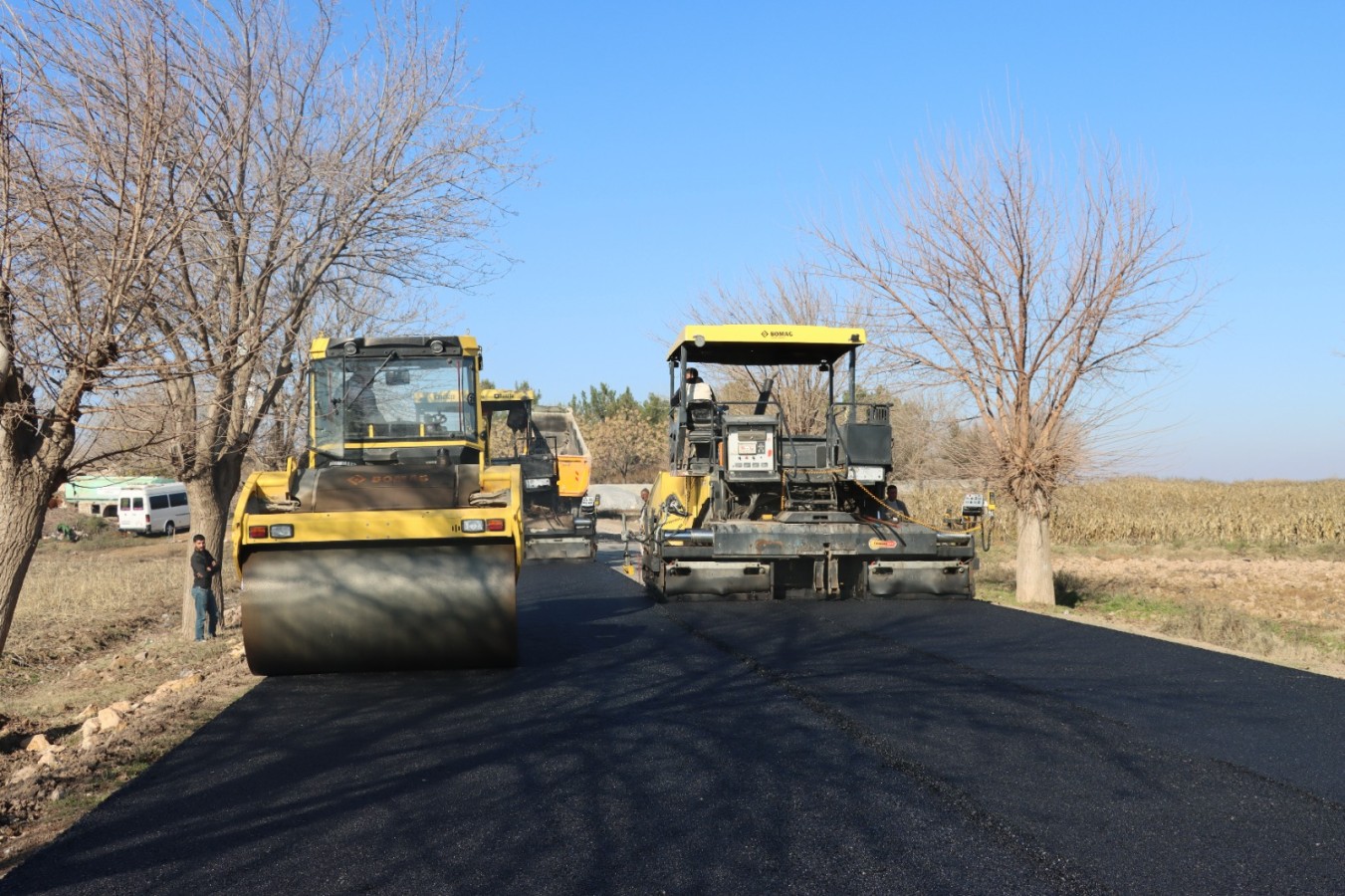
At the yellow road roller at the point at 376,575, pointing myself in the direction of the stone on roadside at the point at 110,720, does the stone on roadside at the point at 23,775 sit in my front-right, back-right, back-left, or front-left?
front-left

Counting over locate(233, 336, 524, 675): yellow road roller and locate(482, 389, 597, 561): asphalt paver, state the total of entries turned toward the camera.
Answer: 1

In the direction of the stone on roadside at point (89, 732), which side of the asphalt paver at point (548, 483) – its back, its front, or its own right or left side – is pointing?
back

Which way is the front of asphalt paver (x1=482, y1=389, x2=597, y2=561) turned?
away from the camera

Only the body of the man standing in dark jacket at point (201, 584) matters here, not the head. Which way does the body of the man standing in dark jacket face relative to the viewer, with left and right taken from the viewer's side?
facing the viewer and to the right of the viewer

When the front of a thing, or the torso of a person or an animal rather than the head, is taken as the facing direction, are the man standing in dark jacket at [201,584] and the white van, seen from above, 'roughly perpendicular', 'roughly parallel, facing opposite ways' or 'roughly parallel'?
roughly perpendicular

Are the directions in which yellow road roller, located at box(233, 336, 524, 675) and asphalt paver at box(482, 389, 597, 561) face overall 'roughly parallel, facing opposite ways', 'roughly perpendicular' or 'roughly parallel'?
roughly parallel, facing opposite ways

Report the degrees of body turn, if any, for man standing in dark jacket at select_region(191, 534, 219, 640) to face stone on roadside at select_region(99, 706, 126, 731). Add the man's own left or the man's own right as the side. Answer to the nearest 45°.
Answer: approximately 45° to the man's own right

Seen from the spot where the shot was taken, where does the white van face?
facing away from the viewer and to the right of the viewer
